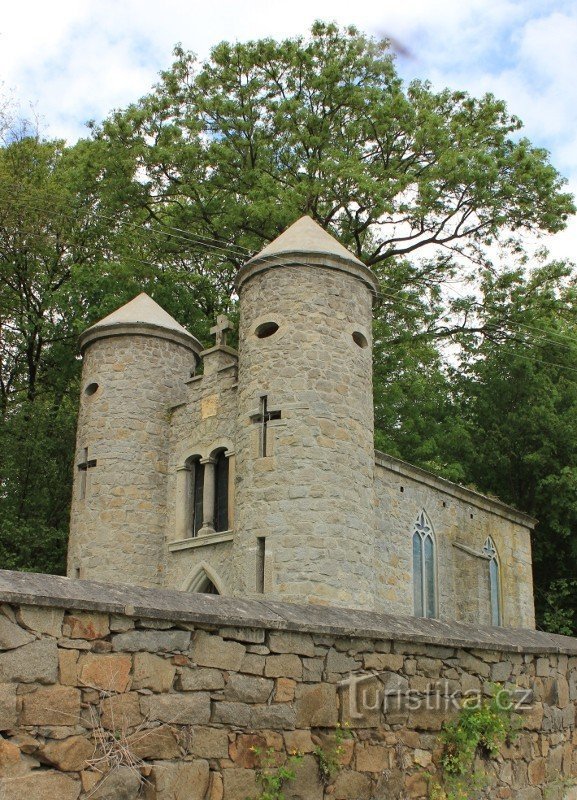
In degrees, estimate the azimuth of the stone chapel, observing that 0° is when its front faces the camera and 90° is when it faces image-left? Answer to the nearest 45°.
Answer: approximately 45°

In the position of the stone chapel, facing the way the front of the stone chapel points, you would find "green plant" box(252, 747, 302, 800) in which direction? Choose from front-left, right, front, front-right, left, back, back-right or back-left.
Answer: front-left

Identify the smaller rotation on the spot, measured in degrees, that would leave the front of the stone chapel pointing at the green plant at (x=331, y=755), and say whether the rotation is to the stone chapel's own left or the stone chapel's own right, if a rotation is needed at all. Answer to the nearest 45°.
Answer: approximately 45° to the stone chapel's own left
